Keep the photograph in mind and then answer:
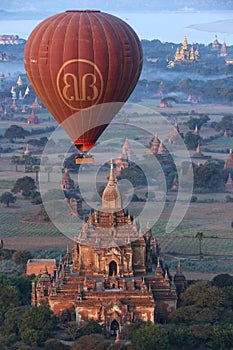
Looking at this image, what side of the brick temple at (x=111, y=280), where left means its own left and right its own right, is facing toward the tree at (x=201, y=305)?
left

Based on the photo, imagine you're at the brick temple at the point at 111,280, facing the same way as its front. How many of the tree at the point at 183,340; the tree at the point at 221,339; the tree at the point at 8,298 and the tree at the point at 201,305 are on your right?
1

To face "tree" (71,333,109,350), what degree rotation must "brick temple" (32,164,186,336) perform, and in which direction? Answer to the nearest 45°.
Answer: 0° — it already faces it

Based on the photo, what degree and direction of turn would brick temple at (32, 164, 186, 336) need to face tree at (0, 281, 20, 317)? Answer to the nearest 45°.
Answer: approximately 90° to its right

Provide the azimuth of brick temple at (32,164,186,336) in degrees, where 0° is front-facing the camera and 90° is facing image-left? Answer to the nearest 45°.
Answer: approximately 0°

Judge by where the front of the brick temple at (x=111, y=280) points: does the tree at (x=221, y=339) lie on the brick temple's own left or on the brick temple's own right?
on the brick temple's own left

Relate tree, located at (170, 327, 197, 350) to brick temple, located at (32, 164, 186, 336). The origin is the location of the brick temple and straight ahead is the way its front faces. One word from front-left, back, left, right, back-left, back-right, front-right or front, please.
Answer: front-left
